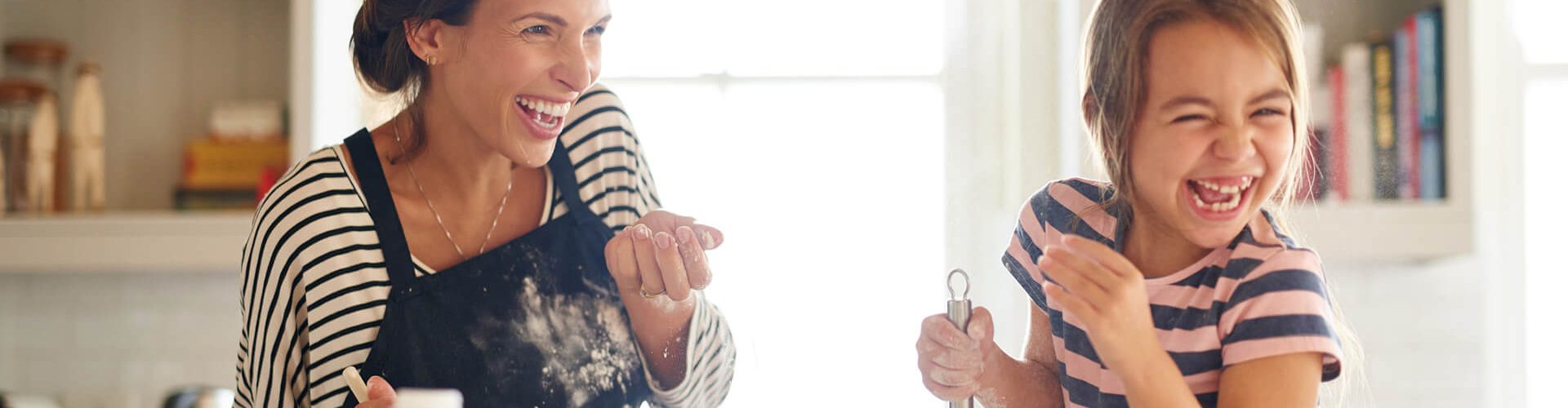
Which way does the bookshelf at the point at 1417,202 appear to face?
toward the camera

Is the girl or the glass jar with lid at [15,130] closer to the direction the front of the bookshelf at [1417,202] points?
the girl

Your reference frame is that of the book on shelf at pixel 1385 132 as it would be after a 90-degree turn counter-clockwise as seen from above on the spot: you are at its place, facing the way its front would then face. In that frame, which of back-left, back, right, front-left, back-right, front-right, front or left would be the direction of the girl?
right

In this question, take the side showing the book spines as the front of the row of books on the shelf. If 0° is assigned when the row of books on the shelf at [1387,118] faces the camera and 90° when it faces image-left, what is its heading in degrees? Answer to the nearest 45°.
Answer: approximately 0°

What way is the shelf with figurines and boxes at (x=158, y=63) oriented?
toward the camera

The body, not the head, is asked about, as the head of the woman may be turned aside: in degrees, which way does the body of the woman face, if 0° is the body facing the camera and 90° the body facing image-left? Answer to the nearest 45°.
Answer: approximately 315°

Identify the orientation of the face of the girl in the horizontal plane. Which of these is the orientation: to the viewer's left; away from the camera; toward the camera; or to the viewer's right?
toward the camera
